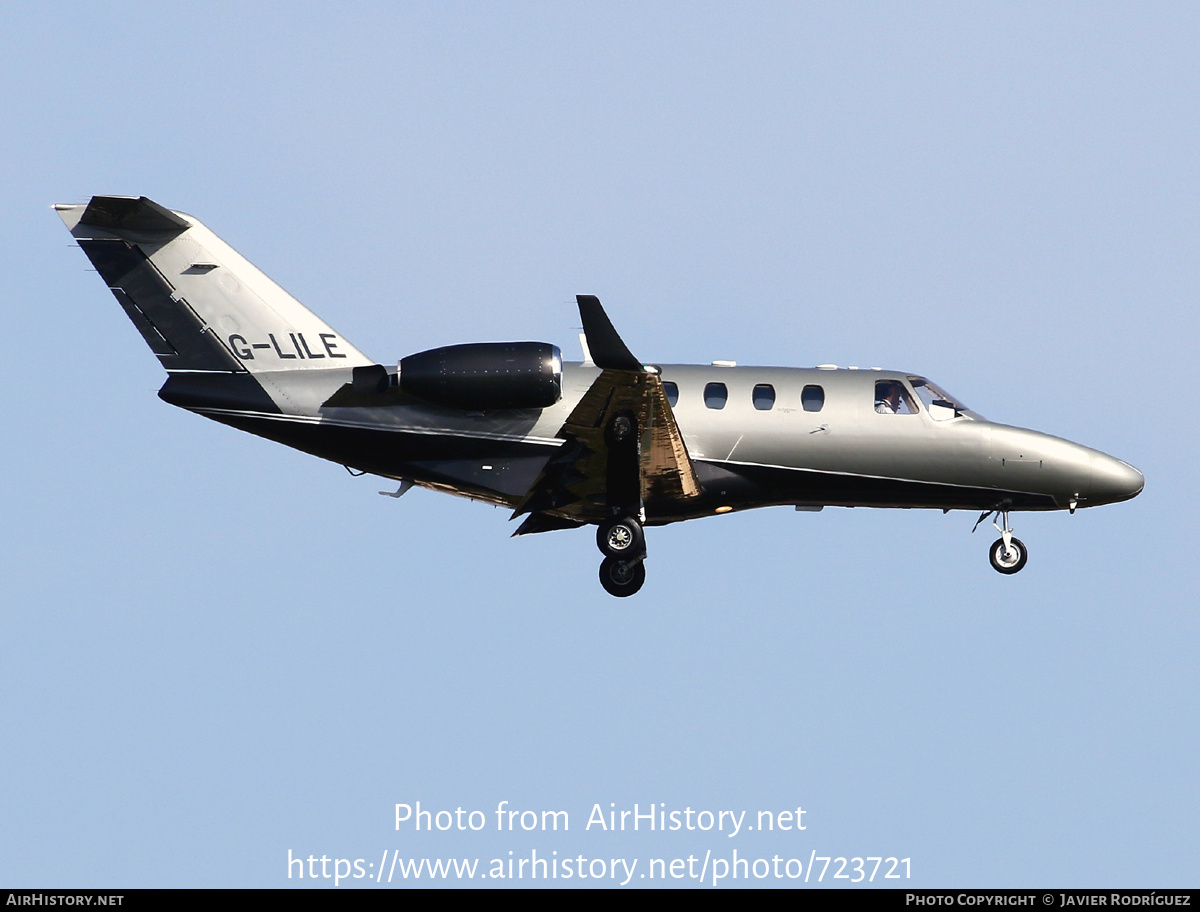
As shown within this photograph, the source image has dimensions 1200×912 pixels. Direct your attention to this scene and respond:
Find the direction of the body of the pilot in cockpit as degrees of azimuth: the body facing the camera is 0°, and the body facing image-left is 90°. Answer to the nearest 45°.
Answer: approximately 270°

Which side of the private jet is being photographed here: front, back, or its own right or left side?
right

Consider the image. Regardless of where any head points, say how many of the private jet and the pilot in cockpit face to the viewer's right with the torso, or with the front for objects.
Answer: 2
